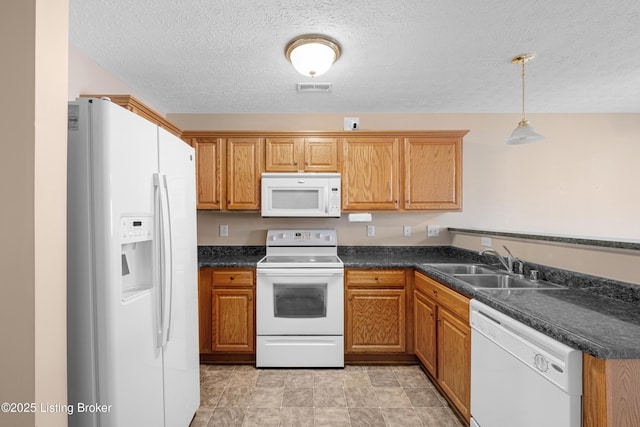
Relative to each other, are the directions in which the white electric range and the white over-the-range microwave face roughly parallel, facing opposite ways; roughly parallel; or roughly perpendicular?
roughly parallel

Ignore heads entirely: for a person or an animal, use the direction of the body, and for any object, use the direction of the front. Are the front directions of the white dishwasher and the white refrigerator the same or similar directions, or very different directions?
very different directions

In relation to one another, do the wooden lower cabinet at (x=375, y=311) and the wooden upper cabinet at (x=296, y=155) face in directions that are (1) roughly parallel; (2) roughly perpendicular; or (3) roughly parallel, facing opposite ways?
roughly parallel

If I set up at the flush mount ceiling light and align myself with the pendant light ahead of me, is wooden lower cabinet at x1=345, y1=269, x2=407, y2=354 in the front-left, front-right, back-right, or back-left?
front-left

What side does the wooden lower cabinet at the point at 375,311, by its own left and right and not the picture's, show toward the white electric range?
right

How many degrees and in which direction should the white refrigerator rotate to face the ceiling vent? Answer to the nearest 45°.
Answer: approximately 90° to its left

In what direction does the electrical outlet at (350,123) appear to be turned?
toward the camera

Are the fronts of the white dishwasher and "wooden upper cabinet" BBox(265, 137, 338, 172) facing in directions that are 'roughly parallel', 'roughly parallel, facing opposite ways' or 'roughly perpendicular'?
roughly perpendicular

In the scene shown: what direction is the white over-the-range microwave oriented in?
toward the camera

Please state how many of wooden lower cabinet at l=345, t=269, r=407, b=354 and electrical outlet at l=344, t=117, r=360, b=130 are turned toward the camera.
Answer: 2

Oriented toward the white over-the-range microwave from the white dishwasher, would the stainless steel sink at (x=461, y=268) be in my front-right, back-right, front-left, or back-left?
front-right

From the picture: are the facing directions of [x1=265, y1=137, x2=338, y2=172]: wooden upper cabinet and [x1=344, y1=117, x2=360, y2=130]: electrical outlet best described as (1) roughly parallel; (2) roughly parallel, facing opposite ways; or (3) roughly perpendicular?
roughly parallel

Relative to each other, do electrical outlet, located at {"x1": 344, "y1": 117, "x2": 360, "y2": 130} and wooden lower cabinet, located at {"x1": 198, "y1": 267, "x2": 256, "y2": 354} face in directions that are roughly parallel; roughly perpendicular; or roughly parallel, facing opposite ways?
roughly parallel

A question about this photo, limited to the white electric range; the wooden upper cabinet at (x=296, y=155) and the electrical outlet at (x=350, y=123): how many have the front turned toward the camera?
3

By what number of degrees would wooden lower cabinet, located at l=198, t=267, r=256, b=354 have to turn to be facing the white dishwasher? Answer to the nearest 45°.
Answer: approximately 45° to its left
